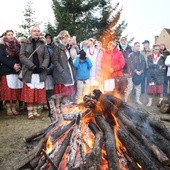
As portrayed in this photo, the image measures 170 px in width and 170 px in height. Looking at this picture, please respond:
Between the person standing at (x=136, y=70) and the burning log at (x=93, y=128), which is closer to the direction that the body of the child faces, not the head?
the burning log

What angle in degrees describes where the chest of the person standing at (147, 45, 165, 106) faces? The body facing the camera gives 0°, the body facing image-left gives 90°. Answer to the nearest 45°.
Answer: approximately 0°

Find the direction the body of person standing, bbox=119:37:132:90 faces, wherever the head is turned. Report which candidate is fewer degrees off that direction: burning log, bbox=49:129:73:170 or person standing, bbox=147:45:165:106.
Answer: the burning log

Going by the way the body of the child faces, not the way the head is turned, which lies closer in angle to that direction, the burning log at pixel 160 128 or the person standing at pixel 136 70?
the burning log

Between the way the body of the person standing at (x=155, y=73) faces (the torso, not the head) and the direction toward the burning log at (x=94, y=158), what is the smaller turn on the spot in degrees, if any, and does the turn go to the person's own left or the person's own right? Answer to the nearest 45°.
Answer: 0° — they already face it

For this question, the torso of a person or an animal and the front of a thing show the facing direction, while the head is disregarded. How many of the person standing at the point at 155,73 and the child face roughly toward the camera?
2

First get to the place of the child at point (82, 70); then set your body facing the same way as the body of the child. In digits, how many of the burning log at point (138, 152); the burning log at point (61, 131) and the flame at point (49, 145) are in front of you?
3
